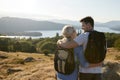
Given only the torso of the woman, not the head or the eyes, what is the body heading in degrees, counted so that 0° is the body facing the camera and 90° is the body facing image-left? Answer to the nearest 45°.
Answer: approximately 225°

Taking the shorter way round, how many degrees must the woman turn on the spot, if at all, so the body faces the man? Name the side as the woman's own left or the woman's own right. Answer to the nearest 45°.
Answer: approximately 45° to the woman's own right
